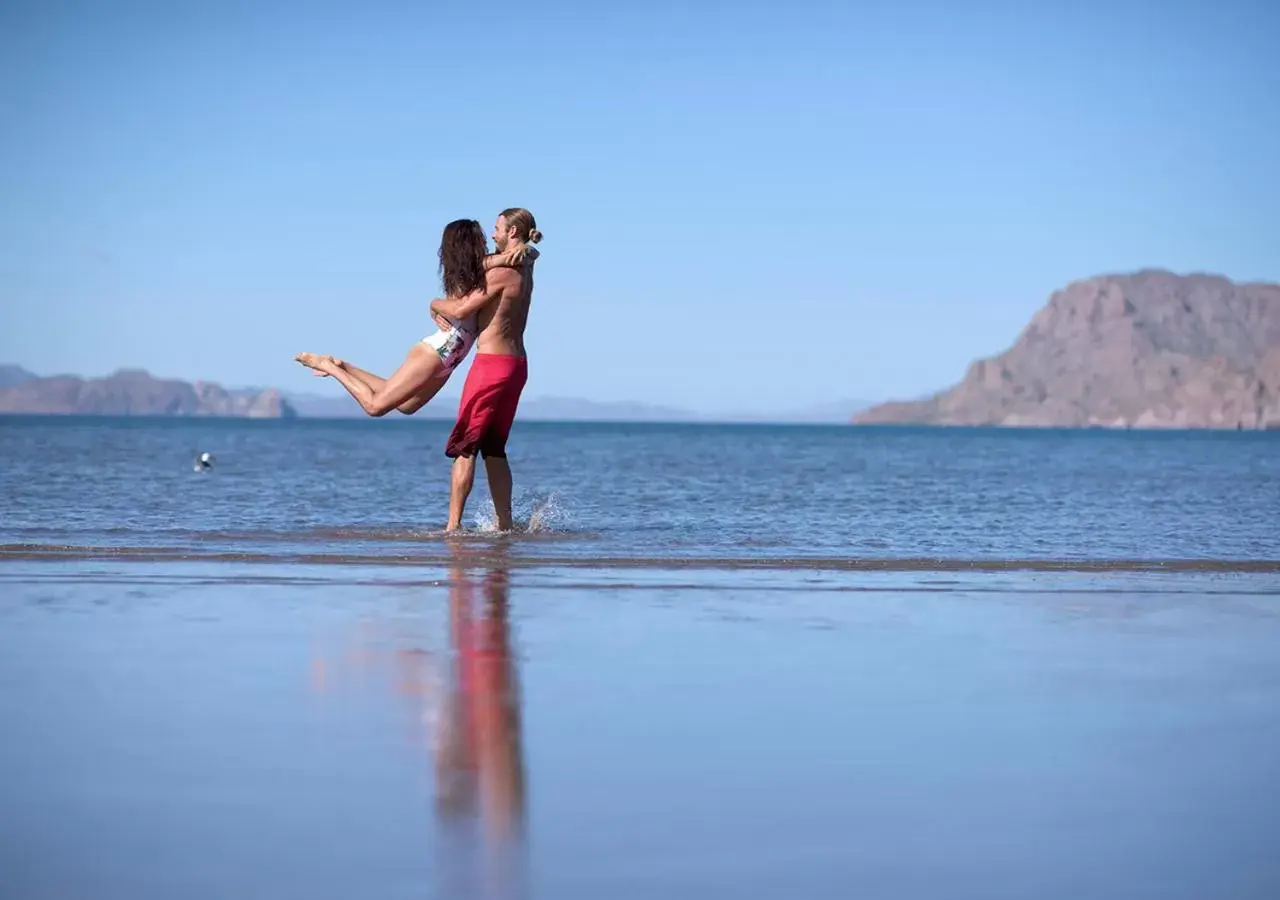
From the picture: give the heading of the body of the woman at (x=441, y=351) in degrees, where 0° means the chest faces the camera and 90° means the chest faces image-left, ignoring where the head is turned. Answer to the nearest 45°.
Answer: approximately 270°

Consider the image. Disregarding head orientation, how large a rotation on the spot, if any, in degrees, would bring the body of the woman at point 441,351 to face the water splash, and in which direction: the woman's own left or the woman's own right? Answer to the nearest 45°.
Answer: approximately 45° to the woman's own left

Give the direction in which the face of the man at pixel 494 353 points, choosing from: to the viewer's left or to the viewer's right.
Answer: to the viewer's left
